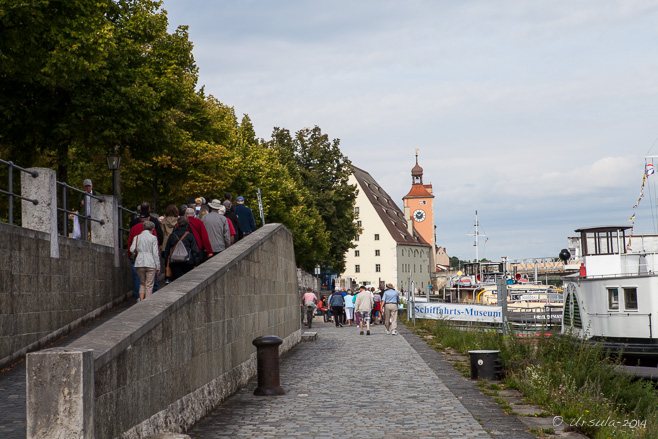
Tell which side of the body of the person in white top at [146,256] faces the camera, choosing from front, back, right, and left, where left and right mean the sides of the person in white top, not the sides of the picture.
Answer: back

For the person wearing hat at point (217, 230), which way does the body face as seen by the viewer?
away from the camera

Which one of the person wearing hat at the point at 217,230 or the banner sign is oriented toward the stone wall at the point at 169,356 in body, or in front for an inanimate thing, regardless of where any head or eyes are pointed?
the banner sign

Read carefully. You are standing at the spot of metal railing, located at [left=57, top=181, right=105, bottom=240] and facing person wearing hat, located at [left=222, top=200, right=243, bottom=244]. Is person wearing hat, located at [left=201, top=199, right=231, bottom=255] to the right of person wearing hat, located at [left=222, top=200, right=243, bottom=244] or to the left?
right

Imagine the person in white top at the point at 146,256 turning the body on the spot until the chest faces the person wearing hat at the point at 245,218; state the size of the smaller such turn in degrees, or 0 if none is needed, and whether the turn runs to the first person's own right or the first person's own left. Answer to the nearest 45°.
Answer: approximately 45° to the first person's own right

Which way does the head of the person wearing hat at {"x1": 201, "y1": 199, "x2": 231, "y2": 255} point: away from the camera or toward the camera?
away from the camera

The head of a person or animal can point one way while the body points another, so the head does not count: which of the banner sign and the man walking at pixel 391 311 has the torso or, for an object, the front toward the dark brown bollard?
the banner sign

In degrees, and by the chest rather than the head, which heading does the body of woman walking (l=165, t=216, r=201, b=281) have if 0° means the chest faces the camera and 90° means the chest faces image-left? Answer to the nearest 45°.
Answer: approximately 180°
